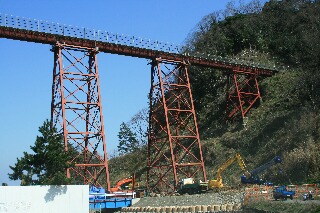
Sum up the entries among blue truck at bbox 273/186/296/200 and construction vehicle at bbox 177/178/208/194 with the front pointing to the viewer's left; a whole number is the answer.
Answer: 1
